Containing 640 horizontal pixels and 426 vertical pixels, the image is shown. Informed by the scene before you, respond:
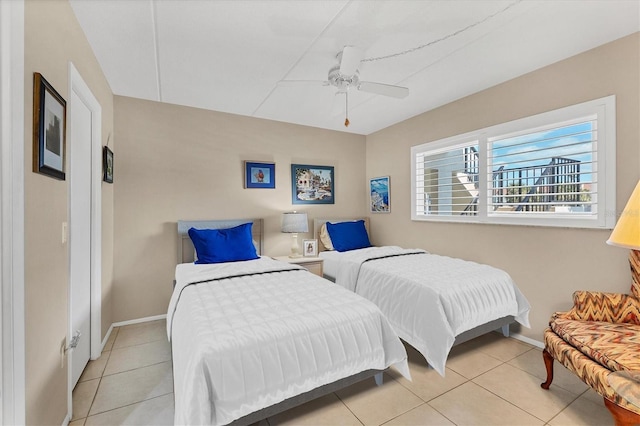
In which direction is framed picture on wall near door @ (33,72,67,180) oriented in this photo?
to the viewer's right

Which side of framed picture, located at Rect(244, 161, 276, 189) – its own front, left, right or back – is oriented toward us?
front

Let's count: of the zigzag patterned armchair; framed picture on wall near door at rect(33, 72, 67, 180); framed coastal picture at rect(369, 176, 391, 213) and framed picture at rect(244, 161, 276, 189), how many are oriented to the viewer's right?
1

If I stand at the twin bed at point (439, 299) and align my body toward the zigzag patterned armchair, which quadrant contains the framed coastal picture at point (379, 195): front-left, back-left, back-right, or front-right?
back-left

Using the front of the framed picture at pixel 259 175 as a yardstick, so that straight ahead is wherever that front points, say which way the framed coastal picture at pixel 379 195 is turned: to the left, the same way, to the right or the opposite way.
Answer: to the right

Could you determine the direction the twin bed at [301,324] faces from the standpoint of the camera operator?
facing the viewer and to the right of the viewer

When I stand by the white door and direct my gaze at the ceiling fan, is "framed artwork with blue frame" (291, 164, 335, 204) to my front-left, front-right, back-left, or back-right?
front-left

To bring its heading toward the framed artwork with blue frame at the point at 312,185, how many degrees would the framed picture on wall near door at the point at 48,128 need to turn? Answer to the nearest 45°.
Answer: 0° — it already faces it

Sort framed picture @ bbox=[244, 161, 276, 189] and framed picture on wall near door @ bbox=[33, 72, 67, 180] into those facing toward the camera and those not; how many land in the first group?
1

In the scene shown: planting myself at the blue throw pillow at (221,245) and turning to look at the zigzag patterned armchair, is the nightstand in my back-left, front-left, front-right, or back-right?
front-left

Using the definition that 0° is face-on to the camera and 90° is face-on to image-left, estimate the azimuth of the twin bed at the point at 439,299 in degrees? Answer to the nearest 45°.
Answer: approximately 315°

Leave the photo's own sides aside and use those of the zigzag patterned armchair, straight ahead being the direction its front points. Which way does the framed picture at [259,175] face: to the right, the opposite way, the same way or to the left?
to the left

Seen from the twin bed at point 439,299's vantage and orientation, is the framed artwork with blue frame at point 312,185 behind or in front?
behind

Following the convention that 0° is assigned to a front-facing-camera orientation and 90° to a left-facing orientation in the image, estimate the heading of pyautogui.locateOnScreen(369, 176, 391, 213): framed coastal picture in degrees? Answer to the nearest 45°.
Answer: approximately 45°

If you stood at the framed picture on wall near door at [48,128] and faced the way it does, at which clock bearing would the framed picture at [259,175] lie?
The framed picture is roughly at 11 o'clock from the framed picture on wall near door.

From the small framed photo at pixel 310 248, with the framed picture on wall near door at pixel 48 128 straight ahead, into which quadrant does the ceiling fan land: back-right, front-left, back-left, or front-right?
front-left

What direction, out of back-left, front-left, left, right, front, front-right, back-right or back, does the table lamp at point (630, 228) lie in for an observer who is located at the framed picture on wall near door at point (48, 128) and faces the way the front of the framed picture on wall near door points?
front-right
